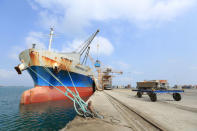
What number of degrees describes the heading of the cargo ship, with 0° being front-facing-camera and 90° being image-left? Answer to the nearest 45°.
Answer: approximately 45°
